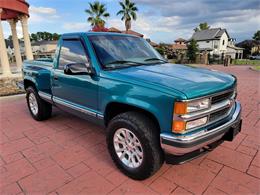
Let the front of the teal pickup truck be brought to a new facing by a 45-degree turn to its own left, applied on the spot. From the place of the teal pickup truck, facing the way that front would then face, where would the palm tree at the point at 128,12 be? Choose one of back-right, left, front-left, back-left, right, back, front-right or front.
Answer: left

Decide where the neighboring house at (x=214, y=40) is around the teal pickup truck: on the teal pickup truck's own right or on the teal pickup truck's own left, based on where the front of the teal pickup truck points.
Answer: on the teal pickup truck's own left

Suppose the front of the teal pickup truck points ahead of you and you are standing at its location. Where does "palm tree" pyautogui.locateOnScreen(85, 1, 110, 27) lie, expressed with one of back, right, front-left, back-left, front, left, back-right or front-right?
back-left

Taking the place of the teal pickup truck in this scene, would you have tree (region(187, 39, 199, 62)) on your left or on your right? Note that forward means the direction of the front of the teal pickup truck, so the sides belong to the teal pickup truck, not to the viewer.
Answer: on your left

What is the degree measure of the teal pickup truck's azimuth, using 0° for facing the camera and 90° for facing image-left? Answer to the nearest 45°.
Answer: approximately 315°
